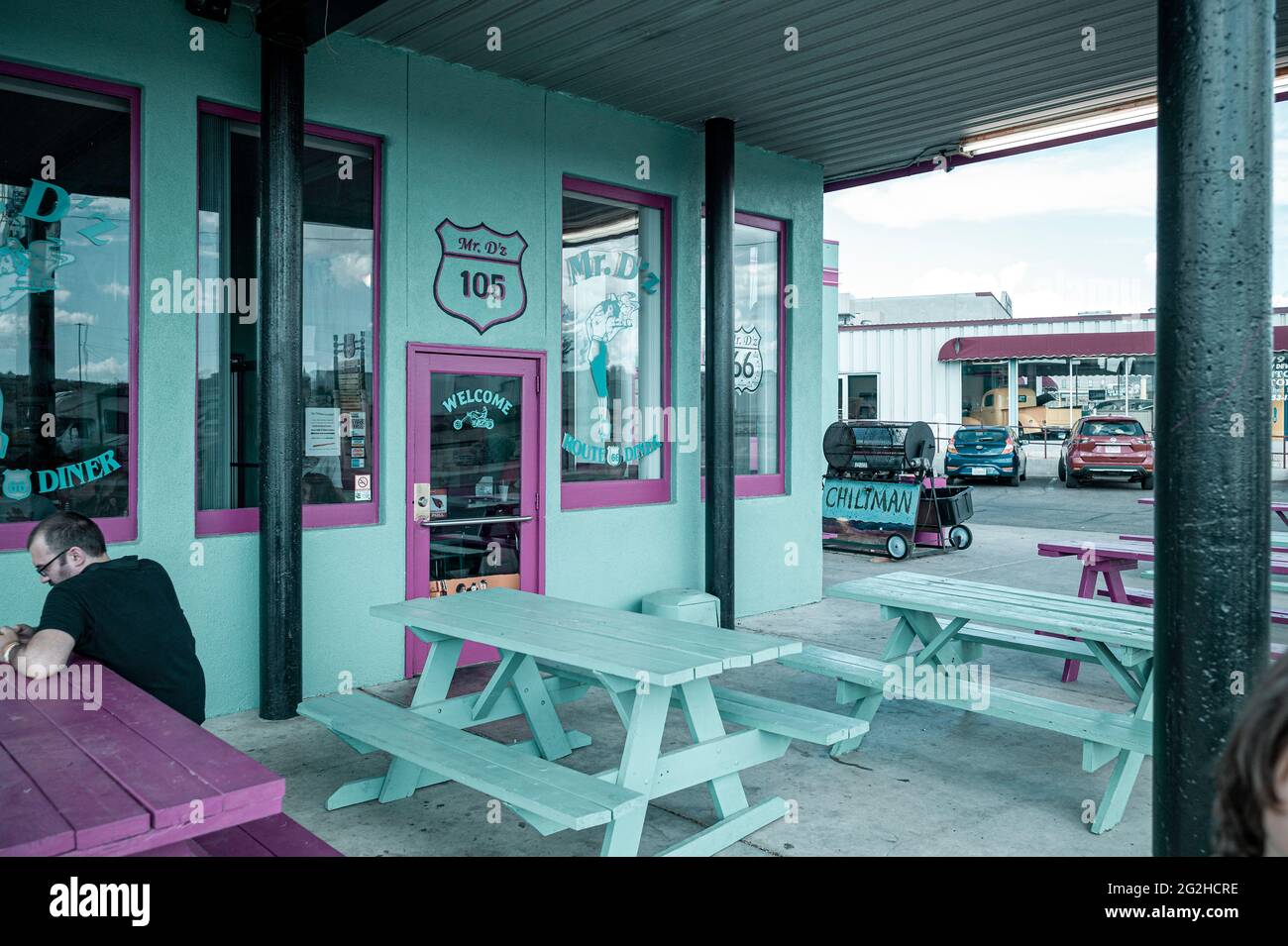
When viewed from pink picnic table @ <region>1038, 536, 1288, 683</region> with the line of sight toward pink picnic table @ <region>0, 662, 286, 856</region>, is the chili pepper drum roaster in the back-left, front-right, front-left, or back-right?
back-right

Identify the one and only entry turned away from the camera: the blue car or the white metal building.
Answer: the blue car

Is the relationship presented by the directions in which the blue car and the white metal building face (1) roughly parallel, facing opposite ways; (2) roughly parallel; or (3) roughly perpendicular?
roughly parallel, facing opposite ways

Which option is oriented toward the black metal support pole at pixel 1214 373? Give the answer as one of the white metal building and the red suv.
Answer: the white metal building

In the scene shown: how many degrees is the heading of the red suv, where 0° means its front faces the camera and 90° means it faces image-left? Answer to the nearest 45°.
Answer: approximately 180°

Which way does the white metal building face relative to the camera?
toward the camera

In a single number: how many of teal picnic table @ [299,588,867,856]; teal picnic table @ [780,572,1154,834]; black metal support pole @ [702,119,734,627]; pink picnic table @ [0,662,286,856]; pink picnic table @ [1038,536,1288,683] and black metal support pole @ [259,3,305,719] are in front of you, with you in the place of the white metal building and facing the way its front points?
6

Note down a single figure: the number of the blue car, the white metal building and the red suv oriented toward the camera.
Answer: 1

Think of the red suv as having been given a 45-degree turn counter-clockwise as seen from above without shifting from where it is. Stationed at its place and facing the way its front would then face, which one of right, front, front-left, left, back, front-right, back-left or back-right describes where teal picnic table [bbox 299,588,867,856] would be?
back-left

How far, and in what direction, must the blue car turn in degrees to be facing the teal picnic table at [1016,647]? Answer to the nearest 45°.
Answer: approximately 180°

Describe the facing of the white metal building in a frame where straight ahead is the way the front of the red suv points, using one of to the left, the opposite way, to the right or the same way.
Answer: the opposite way

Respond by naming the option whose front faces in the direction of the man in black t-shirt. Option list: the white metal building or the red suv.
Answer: the white metal building

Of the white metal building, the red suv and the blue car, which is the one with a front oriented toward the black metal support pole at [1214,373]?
the white metal building

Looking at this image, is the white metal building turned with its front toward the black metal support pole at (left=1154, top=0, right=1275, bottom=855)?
yes

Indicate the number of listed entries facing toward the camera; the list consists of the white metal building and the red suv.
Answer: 1

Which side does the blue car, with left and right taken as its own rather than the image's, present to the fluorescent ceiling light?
back

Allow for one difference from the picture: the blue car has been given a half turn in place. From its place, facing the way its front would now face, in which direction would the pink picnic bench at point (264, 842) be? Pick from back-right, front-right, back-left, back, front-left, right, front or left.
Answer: front

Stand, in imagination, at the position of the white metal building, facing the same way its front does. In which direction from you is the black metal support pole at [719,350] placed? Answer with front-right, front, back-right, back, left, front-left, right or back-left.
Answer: front

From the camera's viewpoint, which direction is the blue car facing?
away from the camera
